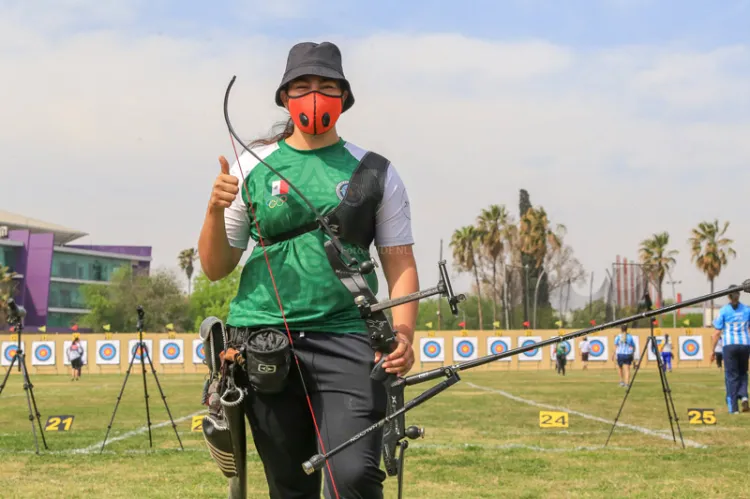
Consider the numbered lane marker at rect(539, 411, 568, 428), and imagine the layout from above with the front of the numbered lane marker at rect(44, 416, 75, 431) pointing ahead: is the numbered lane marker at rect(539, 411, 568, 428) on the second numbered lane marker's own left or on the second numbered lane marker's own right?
on the second numbered lane marker's own left

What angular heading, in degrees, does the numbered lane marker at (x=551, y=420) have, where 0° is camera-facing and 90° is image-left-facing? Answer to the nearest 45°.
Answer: approximately 0°

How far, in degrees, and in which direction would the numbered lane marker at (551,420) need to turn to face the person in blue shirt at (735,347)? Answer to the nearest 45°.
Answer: approximately 135° to its left
